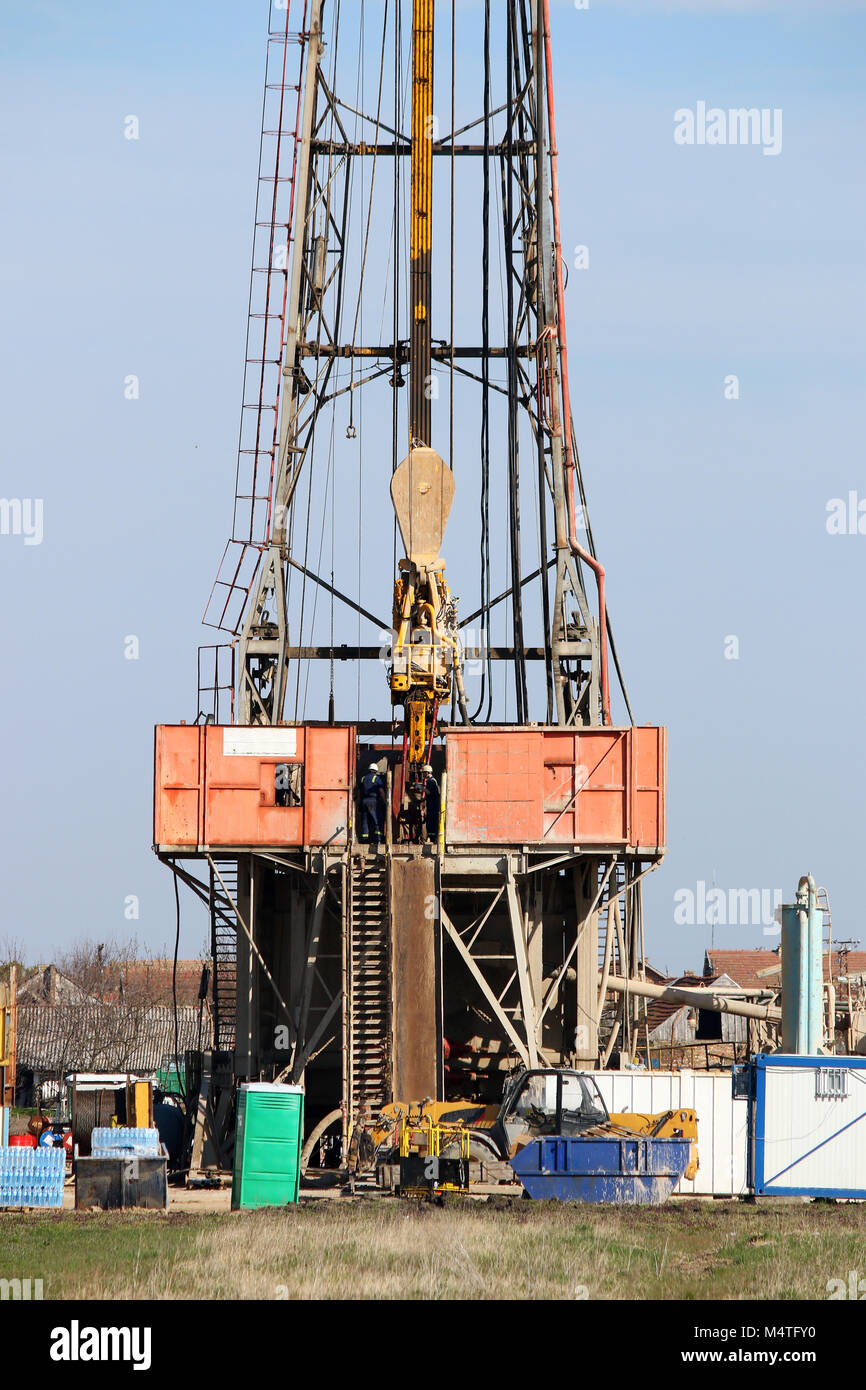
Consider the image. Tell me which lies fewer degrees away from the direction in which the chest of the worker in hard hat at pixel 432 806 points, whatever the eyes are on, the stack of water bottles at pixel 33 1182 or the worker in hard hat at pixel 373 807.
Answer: the worker in hard hat

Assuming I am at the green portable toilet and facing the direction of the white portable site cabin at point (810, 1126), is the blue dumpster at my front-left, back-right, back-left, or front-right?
front-right

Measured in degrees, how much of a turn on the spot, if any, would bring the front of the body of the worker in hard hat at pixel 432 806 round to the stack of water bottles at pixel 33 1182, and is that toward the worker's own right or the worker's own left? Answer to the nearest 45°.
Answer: approximately 45° to the worker's own left

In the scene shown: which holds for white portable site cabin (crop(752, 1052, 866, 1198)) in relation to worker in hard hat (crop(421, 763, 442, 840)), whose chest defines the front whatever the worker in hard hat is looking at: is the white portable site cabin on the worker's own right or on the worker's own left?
on the worker's own left

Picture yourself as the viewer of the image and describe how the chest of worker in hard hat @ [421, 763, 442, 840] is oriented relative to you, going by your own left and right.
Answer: facing to the left of the viewer

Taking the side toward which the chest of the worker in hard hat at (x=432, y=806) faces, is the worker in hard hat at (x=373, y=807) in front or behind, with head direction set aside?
in front

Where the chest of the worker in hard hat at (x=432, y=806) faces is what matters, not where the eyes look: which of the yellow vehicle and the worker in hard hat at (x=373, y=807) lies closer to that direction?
the worker in hard hat

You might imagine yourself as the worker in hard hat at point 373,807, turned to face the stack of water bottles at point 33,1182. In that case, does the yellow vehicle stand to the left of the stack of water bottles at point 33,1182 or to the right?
left

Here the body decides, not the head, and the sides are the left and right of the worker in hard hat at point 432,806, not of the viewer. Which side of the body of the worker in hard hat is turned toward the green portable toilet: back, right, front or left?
left
